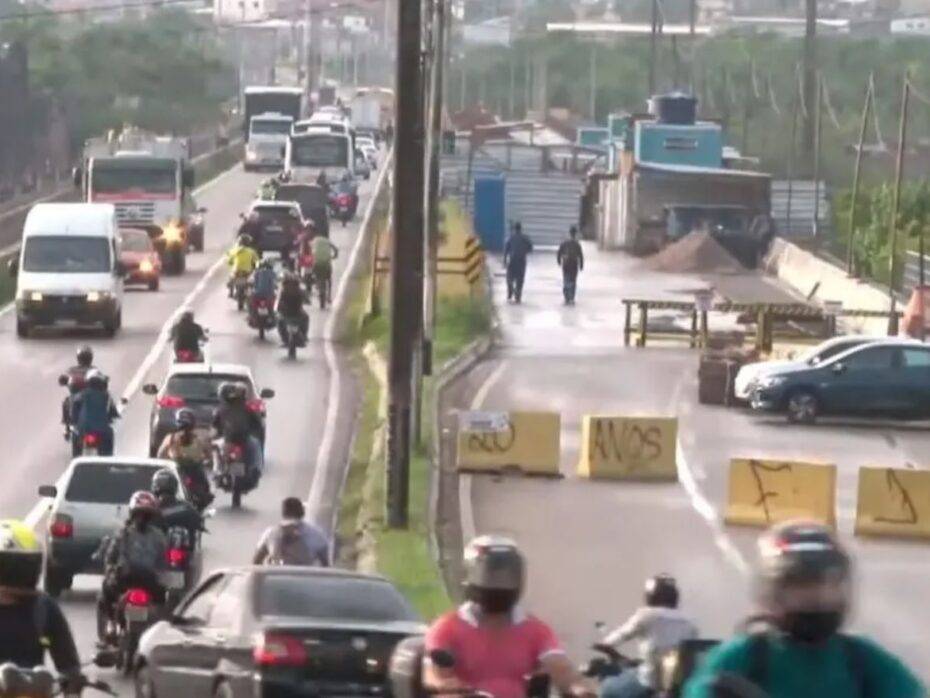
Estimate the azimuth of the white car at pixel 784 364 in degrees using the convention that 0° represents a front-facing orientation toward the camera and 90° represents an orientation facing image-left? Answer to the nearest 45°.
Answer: approximately 90°

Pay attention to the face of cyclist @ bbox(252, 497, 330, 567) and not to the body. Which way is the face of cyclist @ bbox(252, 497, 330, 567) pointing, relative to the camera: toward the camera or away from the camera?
away from the camera

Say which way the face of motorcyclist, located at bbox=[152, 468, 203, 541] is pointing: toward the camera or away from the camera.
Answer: away from the camera

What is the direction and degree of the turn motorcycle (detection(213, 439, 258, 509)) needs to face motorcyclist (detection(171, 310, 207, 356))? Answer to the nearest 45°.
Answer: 0° — it already faces them

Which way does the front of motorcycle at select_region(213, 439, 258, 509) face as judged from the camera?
facing away from the viewer

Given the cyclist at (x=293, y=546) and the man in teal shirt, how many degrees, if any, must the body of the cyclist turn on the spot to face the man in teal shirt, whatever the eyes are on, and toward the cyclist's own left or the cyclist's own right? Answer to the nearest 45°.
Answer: approximately 180°

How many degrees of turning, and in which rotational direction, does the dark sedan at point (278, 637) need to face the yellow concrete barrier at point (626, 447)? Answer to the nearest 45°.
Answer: approximately 45° to its right

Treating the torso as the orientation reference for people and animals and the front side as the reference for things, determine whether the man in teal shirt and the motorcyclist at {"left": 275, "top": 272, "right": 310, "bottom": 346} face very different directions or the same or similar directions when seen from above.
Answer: very different directions

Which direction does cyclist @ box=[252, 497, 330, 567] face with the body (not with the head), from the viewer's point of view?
away from the camera

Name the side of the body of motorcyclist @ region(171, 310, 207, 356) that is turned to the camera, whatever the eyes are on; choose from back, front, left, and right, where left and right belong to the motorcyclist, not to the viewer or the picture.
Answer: back

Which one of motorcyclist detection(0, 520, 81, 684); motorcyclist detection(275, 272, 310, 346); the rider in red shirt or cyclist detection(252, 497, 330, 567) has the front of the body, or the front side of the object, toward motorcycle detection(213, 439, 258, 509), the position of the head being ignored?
cyclist detection(252, 497, 330, 567)

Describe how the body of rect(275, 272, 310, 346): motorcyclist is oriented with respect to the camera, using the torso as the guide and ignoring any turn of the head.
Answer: away from the camera
